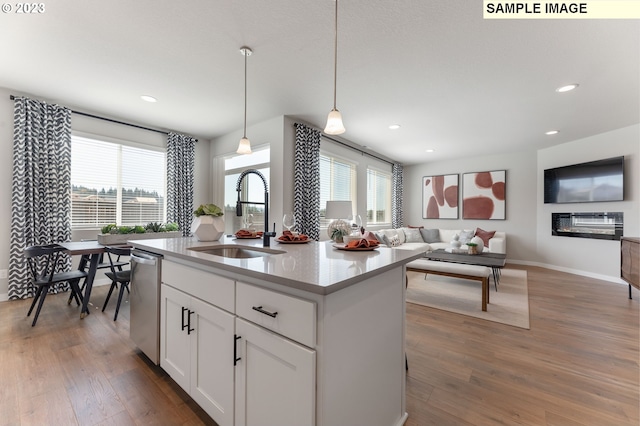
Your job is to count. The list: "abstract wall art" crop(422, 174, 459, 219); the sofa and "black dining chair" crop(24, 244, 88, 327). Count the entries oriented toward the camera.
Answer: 2

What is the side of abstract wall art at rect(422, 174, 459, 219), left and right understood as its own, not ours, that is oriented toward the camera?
front

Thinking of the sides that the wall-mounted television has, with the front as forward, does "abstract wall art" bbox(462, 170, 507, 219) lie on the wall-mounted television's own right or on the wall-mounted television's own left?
on the wall-mounted television's own right

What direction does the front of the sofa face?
toward the camera

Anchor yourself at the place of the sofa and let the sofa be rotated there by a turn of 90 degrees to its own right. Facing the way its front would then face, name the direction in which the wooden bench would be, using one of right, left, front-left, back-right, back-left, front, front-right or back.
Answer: left

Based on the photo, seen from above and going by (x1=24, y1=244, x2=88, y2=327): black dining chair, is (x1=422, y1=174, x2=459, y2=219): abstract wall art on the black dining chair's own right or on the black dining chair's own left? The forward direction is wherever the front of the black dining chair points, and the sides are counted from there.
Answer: on the black dining chair's own right

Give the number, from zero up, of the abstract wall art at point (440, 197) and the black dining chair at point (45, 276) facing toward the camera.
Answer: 1

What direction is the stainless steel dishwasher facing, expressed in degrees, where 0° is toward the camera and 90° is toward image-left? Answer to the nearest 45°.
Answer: approximately 45°

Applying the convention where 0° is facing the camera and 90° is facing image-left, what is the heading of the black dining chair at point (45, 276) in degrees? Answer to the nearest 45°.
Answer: approximately 225°

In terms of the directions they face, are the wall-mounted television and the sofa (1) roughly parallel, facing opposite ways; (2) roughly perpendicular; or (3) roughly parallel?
roughly perpendicular

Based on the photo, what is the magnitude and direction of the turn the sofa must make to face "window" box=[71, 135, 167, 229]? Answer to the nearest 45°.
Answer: approximately 45° to its right

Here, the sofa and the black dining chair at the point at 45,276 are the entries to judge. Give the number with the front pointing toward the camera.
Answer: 1

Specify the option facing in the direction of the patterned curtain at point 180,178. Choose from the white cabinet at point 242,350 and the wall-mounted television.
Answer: the wall-mounted television
